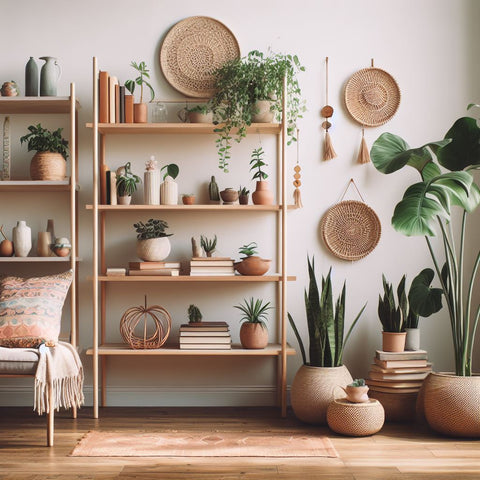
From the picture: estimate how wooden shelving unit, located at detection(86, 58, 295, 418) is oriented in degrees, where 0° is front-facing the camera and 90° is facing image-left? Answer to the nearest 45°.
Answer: approximately 0°

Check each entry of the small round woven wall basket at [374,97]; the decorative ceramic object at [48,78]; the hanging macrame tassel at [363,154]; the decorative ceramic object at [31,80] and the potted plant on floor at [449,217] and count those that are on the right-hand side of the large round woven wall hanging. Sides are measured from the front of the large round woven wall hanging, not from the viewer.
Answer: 2

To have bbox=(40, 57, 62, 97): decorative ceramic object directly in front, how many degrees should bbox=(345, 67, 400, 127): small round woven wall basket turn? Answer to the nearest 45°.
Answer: approximately 90° to its right

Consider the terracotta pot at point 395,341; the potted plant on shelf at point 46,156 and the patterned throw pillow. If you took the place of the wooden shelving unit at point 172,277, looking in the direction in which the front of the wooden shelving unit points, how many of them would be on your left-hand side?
1

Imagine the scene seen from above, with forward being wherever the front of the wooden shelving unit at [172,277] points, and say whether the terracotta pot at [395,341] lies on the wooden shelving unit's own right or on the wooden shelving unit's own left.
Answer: on the wooden shelving unit's own left

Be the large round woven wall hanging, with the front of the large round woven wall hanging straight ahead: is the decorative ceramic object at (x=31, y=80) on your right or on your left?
on your right

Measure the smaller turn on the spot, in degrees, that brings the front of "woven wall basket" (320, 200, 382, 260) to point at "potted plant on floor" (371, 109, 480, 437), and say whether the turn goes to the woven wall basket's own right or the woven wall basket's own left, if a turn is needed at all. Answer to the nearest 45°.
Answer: approximately 45° to the woven wall basket's own left

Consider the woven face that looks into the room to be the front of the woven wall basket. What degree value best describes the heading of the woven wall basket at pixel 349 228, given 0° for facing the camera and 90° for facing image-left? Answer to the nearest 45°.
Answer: approximately 0°
